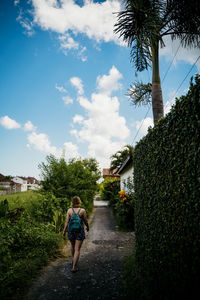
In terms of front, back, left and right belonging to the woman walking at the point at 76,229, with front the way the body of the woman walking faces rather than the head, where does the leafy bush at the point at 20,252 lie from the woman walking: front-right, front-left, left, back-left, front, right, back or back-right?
left

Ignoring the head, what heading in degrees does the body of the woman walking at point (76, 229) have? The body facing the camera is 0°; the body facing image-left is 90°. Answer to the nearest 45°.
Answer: approximately 180°
